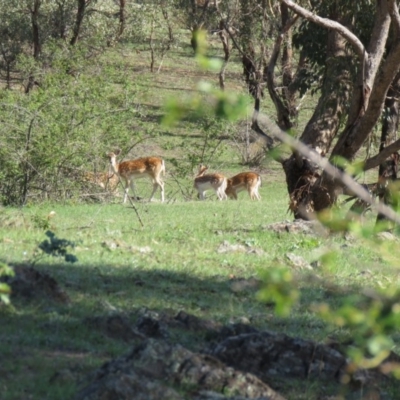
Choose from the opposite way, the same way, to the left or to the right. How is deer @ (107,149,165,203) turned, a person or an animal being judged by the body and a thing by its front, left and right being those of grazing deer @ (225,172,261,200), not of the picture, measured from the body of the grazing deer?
the same way

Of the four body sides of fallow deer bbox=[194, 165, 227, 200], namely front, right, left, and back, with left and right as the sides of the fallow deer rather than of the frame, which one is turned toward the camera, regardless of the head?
left

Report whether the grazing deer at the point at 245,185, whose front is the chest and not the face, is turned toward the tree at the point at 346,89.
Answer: no

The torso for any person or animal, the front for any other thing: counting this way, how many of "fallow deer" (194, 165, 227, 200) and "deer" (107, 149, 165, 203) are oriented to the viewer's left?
2

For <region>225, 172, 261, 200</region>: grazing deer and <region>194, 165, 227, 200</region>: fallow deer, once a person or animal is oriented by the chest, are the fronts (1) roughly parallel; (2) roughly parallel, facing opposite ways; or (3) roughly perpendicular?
roughly parallel

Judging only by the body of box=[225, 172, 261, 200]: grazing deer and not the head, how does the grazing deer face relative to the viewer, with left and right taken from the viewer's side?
facing to the left of the viewer

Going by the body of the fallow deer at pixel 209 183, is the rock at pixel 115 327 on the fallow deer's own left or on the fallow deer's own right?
on the fallow deer's own left

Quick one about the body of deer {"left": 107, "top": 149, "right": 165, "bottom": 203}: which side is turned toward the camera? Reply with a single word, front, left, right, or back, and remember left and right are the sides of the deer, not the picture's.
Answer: left

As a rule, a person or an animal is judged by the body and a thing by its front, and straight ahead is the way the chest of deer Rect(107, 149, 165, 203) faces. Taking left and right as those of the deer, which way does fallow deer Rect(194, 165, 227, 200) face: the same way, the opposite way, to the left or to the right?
the same way

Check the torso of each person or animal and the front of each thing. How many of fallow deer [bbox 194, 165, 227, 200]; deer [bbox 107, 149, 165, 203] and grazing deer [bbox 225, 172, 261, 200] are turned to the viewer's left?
3

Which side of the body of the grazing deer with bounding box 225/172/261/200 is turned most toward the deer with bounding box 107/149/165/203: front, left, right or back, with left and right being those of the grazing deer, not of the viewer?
front

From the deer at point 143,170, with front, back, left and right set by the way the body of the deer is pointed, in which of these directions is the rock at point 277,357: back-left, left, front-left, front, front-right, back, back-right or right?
left

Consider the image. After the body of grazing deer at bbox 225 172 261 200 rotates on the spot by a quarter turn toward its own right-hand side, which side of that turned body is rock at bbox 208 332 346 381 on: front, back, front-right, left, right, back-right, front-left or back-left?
back

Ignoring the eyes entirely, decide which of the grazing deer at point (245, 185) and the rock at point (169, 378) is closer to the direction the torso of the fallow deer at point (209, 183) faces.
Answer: the rock

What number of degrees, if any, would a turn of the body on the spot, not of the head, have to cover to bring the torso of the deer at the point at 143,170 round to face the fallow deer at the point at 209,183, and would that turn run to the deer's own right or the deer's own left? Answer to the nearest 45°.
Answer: approximately 180°
